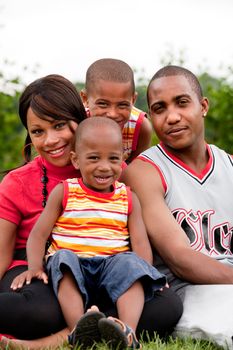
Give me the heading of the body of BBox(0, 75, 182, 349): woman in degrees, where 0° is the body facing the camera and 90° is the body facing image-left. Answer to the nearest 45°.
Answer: approximately 315°

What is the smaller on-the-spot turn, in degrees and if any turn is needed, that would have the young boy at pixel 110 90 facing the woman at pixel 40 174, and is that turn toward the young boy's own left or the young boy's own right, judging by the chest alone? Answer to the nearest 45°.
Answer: approximately 45° to the young boy's own right

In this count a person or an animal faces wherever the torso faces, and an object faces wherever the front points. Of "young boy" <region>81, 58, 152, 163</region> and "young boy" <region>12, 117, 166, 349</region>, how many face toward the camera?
2
